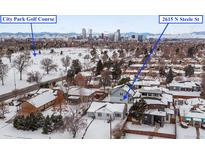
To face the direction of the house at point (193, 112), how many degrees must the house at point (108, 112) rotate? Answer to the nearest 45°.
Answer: approximately 90° to its left

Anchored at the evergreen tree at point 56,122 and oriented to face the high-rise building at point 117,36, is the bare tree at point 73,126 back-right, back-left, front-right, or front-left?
back-right

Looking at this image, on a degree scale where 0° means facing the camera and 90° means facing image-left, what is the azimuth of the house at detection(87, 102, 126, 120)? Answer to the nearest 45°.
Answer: approximately 0°

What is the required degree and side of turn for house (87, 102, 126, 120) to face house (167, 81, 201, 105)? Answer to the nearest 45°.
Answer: approximately 135° to its left

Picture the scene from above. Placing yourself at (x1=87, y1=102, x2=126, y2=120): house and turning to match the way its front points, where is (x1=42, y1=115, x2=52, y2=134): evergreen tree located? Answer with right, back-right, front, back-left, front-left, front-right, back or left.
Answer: front-right

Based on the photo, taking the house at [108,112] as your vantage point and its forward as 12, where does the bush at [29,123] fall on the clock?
The bush is roughly at 2 o'clock from the house.

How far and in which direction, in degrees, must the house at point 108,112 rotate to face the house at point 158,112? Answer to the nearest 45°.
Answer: approximately 90° to its left

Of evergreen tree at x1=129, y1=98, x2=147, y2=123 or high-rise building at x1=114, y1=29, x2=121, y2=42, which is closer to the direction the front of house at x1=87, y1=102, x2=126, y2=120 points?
the evergreen tree

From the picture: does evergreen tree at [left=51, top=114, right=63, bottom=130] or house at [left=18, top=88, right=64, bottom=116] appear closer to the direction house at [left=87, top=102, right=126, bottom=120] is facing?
the evergreen tree

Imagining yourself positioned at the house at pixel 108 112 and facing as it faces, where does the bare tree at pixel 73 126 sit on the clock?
The bare tree is roughly at 1 o'clock from the house.

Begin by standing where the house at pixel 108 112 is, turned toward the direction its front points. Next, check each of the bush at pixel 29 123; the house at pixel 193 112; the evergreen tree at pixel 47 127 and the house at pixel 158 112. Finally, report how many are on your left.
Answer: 2

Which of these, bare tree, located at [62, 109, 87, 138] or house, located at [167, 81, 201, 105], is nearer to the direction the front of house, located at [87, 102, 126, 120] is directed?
the bare tree

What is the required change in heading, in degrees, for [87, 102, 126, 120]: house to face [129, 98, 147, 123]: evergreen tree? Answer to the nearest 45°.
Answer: approximately 45° to its left

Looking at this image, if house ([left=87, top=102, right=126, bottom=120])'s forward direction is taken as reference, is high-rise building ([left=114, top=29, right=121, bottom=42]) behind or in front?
behind
